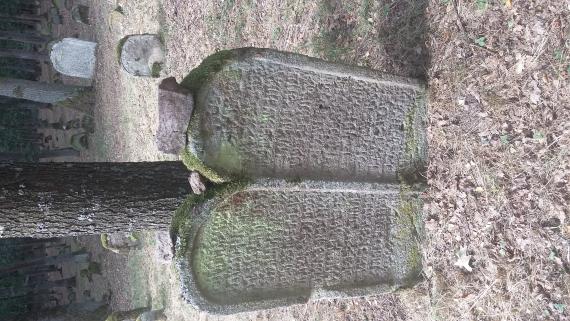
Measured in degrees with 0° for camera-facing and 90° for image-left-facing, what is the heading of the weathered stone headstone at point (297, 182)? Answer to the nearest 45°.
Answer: approximately 0°

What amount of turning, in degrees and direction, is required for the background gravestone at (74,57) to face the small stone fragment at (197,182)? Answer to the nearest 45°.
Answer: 0° — it already faces it

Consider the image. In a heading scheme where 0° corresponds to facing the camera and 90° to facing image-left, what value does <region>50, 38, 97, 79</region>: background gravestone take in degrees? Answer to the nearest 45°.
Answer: approximately 0°

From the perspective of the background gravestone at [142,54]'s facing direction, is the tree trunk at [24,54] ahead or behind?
behind

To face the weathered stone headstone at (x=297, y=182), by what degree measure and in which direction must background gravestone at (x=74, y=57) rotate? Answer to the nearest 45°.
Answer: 0° — it already faces it

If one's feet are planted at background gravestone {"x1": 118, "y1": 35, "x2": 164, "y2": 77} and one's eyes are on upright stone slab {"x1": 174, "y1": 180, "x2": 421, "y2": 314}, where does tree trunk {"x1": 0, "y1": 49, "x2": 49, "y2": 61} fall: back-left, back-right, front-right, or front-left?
back-right

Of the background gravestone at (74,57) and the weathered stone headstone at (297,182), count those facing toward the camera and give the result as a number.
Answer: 2

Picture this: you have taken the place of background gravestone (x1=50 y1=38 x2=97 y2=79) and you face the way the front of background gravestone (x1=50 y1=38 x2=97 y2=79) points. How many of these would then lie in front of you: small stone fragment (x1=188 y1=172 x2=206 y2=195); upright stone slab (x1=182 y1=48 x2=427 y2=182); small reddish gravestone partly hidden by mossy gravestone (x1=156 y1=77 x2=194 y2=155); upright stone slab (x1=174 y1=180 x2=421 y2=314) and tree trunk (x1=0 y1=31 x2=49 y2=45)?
4
